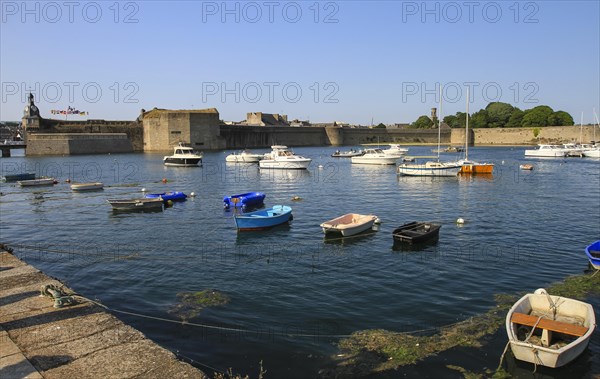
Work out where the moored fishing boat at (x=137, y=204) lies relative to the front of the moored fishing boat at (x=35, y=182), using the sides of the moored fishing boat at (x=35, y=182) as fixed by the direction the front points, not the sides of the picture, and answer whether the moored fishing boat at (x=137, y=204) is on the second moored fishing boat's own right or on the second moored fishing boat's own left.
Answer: on the second moored fishing boat's own right

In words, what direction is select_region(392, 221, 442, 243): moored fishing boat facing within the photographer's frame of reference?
facing away from the viewer and to the right of the viewer

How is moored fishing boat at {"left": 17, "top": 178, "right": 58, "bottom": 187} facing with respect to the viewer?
to the viewer's right

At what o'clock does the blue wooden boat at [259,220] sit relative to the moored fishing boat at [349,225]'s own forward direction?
The blue wooden boat is roughly at 8 o'clock from the moored fishing boat.

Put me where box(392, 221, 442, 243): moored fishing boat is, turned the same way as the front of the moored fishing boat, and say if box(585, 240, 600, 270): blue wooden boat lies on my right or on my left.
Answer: on my right

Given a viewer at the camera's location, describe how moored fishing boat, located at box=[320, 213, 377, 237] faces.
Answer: facing away from the viewer and to the right of the viewer

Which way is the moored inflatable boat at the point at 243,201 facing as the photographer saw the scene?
facing away from the viewer and to the right of the viewer

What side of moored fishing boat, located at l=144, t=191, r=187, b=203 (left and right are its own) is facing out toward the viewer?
right

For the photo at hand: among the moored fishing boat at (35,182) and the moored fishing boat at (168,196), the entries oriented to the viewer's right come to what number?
2
